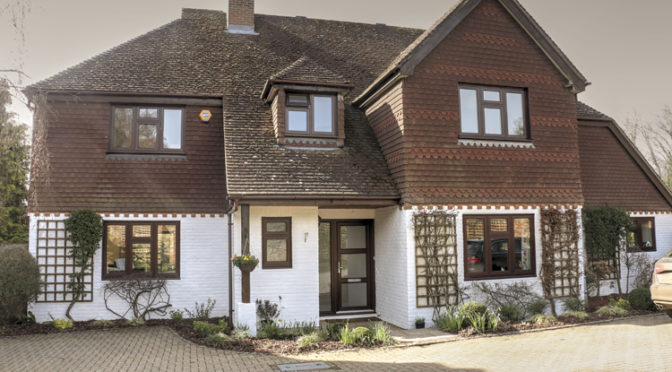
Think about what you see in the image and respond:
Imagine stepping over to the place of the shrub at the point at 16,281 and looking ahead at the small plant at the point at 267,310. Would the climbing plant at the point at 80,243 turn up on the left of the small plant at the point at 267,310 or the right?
left

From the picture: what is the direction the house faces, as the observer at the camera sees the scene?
facing the viewer

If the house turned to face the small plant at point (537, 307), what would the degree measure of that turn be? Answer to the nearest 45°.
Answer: approximately 90° to its left

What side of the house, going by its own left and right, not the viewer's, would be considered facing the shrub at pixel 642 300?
left

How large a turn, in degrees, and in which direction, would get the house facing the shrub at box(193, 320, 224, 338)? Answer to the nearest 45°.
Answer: approximately 45° to its right

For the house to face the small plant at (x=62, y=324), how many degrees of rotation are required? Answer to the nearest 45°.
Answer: approximately 90° to its right

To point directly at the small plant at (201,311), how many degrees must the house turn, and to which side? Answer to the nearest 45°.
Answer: approximately 90° to its right

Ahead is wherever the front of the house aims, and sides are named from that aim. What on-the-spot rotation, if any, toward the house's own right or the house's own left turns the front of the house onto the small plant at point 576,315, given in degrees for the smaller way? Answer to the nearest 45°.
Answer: approximately 90° to the house's own left

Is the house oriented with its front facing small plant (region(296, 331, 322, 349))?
yes
